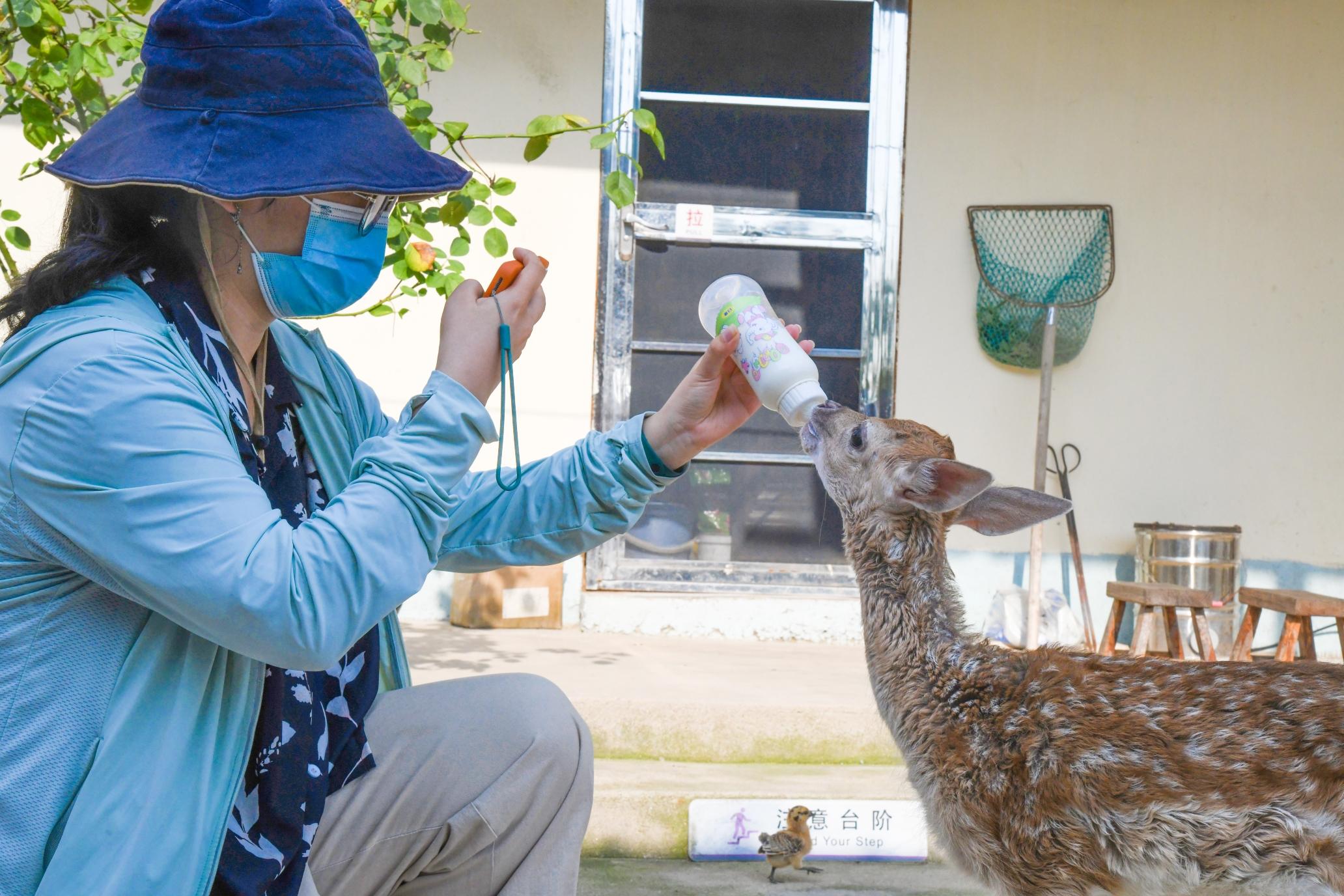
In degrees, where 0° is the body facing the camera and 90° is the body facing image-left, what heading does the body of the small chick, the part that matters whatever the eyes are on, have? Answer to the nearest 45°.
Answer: approximately 270°

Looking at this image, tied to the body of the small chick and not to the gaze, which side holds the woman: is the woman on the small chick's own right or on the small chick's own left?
on the small chick's own right

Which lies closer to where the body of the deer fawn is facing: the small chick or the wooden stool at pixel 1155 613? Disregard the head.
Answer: the small chick

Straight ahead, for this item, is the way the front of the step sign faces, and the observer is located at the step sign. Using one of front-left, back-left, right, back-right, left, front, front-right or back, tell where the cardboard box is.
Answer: back-right

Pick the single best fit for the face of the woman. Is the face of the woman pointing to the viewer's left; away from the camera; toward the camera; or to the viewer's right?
to the viewer's right

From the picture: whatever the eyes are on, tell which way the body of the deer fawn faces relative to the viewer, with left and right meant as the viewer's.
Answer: facing to the left of the viewer

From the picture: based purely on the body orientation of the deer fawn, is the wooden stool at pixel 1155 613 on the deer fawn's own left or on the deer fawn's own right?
on the deer fawn's own right

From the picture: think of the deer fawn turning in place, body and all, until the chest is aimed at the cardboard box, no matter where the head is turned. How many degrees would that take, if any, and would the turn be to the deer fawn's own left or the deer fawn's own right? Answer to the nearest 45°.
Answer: approximately 45° to the deer fawn's own right
